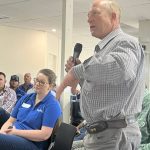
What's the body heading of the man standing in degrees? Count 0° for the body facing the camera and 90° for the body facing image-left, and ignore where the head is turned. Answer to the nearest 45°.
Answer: approximately 90°

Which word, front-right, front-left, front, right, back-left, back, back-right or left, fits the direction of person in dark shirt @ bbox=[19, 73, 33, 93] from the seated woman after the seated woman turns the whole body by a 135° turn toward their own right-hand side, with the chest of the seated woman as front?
front

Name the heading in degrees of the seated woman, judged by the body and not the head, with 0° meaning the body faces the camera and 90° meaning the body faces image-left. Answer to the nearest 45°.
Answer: approximately 45°

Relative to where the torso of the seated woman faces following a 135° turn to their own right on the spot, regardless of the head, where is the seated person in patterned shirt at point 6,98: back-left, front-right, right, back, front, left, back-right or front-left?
front

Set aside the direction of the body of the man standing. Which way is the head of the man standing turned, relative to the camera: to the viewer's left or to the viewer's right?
to the viewer's left

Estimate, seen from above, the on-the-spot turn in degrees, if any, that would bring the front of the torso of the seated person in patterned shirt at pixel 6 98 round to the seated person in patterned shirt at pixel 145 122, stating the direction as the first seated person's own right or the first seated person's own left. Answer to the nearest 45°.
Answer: approximately 45° to the first seated person's own left

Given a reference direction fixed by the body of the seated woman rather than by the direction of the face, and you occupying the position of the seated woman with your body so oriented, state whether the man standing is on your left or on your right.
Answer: on your left
